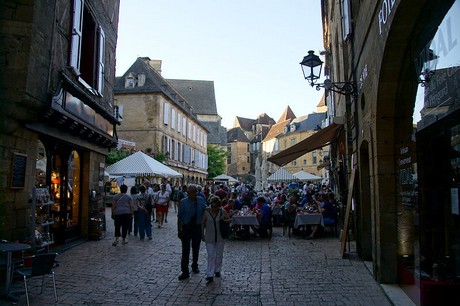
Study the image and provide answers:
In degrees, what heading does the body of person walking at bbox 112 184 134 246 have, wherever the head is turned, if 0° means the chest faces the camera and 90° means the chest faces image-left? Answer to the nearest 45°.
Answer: approximately 180°

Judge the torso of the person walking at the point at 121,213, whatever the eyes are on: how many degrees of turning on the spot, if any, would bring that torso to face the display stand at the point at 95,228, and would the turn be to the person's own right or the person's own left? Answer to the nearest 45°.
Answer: approximately 45° to the person's own left

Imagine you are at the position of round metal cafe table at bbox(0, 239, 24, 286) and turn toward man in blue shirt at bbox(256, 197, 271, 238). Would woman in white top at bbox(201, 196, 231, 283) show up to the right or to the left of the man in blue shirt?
right

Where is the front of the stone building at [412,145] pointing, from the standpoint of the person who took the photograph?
facing to the left of the viewer

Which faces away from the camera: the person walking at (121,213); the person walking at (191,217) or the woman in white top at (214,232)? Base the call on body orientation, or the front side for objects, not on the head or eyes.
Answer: the person walking at (121,213)

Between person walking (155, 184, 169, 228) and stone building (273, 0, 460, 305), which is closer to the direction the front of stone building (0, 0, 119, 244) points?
the stone building

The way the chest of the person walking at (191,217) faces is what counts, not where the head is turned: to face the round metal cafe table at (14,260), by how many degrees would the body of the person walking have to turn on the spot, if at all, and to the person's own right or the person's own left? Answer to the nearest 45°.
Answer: approximately 45° to the person's own right

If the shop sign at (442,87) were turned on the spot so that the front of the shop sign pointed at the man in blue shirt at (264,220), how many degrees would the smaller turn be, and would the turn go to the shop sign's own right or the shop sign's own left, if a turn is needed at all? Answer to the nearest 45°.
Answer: approximately 90° to the shop sign's own right
